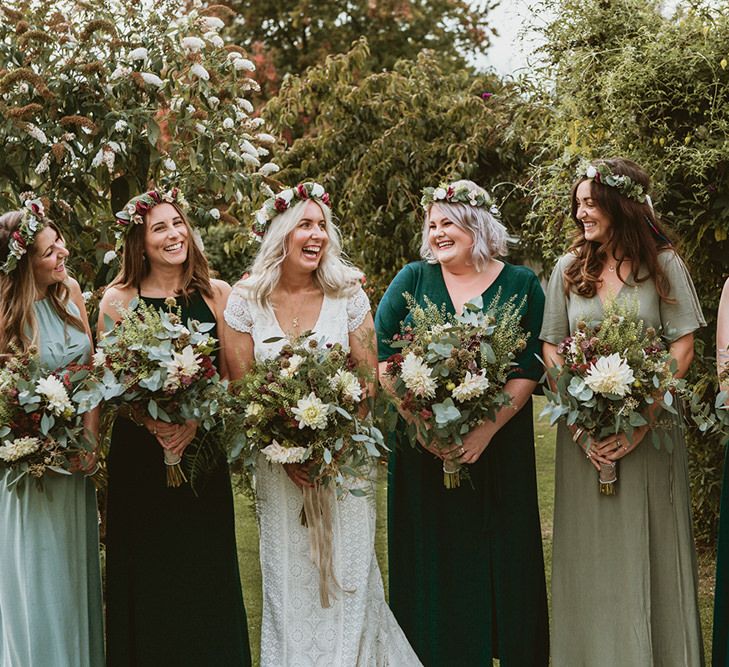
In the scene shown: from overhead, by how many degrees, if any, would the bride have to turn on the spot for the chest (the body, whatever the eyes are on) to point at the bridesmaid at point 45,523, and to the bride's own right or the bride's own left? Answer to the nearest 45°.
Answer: approximately 90° to the bride's own right

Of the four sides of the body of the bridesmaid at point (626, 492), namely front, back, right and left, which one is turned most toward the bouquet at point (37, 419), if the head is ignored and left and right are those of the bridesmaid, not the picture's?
right

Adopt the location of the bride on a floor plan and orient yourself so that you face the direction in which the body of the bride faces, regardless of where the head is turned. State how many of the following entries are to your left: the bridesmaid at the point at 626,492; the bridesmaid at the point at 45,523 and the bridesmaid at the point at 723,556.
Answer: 2

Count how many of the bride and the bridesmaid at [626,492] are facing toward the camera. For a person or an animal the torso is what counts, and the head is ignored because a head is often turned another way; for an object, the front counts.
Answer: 2

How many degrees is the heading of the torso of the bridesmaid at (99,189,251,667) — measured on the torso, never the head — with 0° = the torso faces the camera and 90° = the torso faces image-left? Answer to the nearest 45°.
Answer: approximately 0°
